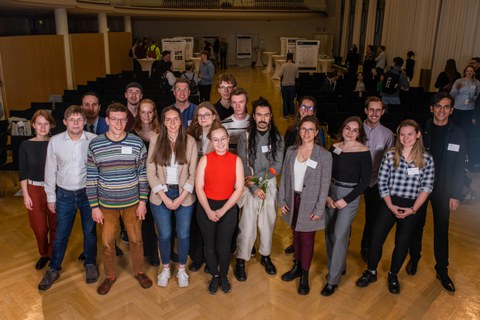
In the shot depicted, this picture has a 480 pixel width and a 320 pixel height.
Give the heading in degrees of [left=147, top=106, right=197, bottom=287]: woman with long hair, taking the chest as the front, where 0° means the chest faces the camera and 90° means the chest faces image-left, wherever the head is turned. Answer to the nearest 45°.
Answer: approximately 0°

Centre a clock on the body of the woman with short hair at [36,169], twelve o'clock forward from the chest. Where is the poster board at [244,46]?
The poster board is roughly at 7 o'clock from the woman with short hair.

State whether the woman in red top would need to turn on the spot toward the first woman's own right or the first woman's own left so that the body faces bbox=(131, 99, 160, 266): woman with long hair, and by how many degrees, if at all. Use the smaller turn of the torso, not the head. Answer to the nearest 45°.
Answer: approximately 135° to the first woman's own right

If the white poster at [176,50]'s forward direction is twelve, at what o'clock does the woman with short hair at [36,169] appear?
The woman with short hair is roughly at 12 o'clock from the white poster.

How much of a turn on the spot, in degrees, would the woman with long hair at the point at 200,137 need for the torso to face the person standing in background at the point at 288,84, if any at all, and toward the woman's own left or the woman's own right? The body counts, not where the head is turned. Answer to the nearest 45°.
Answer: approximately 180°

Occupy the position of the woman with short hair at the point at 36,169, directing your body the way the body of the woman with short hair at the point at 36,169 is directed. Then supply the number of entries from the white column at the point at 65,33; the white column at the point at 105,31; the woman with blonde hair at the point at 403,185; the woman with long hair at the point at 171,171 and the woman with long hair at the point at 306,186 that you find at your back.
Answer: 2

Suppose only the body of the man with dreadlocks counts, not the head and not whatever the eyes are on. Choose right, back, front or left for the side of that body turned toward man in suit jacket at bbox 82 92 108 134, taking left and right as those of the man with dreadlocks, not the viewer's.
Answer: right

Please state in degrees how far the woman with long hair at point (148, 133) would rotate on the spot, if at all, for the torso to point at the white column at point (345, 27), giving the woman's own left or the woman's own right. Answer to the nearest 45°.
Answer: approximately 135° to the woman's own left

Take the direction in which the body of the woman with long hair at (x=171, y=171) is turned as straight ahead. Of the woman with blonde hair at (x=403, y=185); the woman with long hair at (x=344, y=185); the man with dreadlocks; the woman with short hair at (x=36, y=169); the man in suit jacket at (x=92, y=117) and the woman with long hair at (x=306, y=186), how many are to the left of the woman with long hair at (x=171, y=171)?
4
